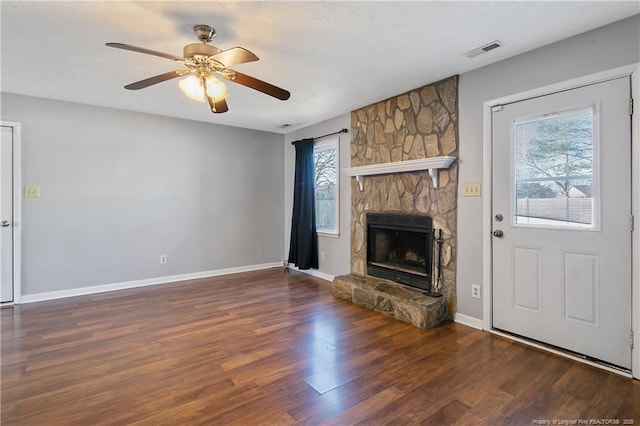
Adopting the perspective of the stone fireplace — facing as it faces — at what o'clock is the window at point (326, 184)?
The window is roughly at 3 o'clock from the stone fireplace.

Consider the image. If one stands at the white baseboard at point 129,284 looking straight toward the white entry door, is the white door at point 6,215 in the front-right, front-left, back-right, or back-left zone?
back-right

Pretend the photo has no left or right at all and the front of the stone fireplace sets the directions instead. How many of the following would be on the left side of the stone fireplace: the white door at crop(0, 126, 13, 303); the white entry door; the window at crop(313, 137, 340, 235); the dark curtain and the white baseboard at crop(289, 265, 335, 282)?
1

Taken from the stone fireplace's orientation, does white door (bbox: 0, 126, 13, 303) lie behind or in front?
in front

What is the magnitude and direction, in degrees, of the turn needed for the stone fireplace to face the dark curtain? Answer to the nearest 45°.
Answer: approximately 90° to its right

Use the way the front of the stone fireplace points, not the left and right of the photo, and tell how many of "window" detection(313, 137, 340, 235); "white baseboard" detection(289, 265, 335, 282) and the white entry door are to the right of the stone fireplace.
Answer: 2

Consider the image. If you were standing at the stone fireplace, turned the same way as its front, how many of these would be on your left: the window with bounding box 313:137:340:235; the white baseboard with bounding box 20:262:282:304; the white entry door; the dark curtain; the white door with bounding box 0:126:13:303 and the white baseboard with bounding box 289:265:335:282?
1

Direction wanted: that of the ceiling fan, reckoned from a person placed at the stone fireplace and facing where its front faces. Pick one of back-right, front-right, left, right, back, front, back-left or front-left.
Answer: front

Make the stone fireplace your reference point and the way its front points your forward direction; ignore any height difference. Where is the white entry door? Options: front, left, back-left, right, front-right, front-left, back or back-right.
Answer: left

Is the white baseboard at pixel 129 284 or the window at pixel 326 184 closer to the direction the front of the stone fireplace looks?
the white baseboard

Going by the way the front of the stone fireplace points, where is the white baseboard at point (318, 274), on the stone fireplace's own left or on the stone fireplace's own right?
on the stone fireplace's own right

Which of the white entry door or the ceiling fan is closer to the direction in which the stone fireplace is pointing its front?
the ceiling fan

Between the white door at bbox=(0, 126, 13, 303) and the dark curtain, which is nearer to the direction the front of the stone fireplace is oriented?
the white door

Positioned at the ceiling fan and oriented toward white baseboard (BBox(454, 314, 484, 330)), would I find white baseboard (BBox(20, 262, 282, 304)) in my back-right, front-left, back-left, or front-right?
back-left

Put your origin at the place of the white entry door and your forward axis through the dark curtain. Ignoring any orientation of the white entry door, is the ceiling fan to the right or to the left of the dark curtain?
left
